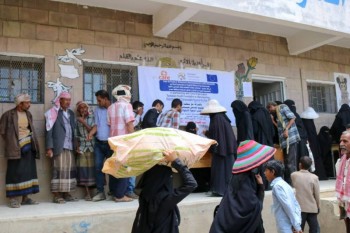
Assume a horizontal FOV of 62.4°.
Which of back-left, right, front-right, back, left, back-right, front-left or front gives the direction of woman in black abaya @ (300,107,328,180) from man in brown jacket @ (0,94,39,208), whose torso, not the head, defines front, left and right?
front-left

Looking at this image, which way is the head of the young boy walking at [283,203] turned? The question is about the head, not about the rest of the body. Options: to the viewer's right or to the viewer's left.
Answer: to the viewer's left

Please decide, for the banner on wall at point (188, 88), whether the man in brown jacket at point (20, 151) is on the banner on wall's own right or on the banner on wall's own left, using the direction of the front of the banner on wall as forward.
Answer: on the banner on wall's own right
